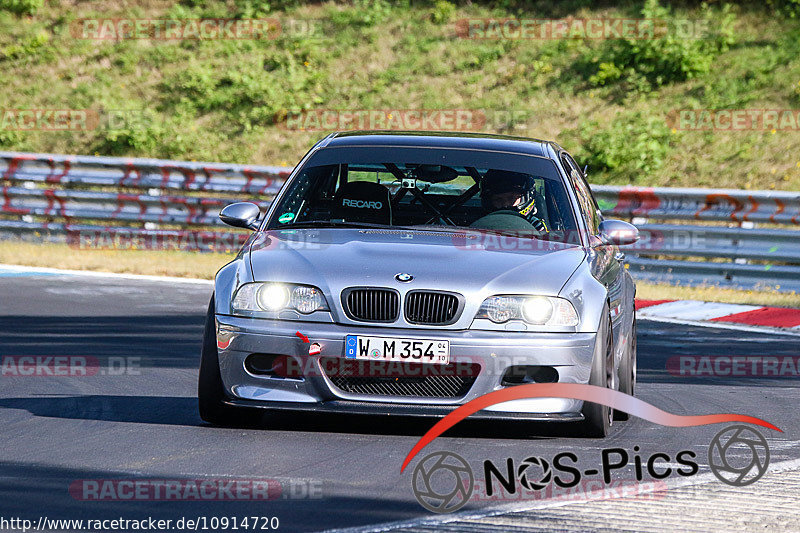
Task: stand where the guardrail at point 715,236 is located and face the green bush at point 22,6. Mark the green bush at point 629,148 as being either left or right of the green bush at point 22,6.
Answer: right

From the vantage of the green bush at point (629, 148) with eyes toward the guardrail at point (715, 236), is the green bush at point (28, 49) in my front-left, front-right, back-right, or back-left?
back-right

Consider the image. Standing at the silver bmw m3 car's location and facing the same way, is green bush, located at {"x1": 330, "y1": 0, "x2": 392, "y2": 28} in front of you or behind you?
behind

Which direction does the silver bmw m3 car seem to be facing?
toward the camera

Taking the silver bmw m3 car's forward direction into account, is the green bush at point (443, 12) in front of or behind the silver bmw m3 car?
behind

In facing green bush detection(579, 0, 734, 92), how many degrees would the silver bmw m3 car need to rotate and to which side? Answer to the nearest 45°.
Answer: approximately 180°

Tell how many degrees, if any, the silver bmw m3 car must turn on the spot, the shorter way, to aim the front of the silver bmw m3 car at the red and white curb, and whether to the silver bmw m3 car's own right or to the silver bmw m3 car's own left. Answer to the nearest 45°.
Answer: approximately 135° to the silver bmw m3 car's own left

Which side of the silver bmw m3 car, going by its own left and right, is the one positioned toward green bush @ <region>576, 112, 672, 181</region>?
back
